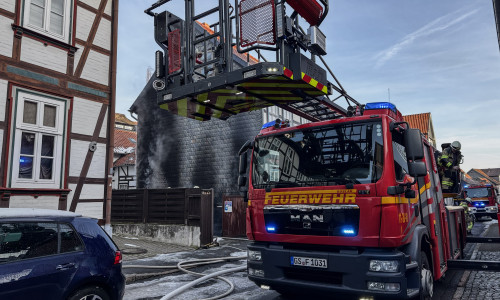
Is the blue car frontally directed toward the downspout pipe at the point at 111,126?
no

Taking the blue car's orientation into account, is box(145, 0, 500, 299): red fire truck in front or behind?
behind

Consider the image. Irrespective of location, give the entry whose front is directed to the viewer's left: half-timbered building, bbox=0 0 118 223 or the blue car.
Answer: the blue car

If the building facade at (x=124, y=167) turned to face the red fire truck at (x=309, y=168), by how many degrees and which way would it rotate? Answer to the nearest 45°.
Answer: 0° — it already faces it

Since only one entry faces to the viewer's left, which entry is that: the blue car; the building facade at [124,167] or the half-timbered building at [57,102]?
the blue car

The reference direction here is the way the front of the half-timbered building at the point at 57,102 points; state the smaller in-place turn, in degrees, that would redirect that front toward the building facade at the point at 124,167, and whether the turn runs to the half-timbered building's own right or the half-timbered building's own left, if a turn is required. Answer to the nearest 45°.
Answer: approximately 135° to the half-timbered building's own left

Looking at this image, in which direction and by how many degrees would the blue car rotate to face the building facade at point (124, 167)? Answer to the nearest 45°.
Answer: approximately 90° to its right

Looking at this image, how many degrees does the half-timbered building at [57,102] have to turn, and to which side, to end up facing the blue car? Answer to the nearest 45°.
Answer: approximately 45° to its right

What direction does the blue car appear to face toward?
to the viewer's left

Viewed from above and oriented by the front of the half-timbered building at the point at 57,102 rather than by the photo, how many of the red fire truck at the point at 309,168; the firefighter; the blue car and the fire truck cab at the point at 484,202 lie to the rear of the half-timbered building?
0

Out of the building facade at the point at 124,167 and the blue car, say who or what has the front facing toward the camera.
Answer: the building facade

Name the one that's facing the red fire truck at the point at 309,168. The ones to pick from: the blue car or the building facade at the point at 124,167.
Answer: the building facade

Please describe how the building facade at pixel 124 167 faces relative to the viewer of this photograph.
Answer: facing the viewer

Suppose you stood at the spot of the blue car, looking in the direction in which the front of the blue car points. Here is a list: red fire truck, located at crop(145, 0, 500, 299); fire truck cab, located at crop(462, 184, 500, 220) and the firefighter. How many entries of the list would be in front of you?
0
